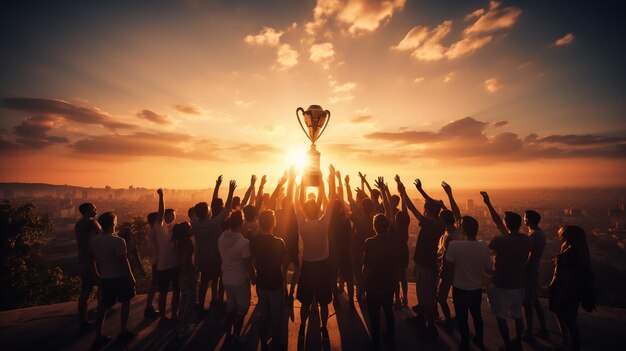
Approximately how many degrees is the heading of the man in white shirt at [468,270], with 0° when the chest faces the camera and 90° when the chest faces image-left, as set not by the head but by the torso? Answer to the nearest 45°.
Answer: approximately 180°

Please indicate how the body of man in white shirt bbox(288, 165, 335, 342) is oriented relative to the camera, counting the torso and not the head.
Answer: away from the camera

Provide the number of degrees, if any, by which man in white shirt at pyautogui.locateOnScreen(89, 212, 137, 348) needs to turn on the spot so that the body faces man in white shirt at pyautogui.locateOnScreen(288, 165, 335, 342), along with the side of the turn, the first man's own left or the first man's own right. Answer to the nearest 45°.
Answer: approximately 90° to the first man's own right

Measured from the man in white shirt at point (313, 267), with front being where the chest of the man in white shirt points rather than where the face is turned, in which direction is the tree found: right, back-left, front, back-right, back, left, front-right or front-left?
front-left

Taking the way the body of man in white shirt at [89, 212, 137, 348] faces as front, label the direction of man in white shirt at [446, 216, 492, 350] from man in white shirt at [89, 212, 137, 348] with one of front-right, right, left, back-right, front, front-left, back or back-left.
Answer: right

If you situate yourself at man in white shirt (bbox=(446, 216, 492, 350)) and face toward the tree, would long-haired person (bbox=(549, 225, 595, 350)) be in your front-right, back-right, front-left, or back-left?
back-right

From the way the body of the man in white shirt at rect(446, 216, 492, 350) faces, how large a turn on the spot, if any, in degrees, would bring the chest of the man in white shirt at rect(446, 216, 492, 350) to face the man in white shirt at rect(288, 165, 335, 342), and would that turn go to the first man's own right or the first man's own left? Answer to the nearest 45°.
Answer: approximately 90° to the first man's own left

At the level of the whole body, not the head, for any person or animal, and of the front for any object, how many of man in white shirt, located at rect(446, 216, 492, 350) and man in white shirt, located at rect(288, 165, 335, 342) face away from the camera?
2

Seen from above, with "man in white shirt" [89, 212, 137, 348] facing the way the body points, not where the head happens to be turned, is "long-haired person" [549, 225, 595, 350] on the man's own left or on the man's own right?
on the man's own right

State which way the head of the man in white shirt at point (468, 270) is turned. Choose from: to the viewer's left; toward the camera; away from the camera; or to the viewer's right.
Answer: away from the camera

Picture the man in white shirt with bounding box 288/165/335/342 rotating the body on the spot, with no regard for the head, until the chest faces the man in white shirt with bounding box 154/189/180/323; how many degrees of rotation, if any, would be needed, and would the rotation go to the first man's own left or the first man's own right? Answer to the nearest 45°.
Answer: approximately 90° to the first man's own left

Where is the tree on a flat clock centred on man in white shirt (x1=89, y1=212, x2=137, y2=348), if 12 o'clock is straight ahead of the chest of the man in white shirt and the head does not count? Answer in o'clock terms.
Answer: The tree is roughly at 10 o'clock from the man in white shirt.

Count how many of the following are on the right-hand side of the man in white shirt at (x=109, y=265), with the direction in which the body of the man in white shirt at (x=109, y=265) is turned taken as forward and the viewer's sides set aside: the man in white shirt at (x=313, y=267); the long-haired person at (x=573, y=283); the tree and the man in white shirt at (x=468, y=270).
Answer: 3

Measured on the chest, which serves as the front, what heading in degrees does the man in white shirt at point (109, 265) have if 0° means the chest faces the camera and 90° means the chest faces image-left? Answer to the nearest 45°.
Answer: approximately 225°
